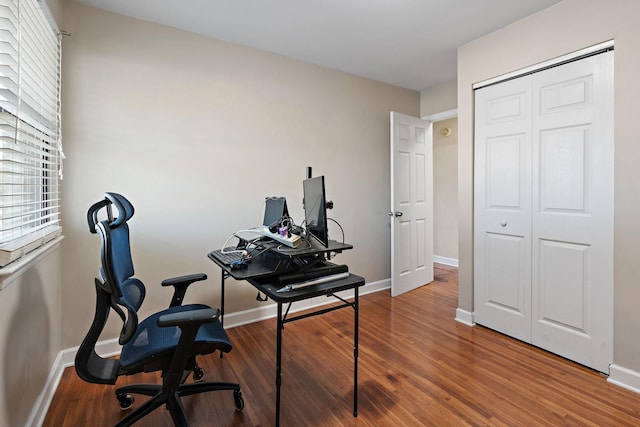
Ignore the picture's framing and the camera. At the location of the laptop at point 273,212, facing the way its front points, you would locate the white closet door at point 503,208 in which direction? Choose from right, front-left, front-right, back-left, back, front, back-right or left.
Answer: back-left

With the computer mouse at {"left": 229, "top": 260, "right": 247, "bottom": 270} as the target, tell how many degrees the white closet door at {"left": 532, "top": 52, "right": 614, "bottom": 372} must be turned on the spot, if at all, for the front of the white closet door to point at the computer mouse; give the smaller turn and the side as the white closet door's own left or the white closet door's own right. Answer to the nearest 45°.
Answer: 0° — it already faces it

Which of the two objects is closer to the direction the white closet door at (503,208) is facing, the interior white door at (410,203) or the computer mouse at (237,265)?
the computer mouse

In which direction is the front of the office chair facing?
to the viewer's right

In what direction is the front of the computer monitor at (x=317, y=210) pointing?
to the viewer's left

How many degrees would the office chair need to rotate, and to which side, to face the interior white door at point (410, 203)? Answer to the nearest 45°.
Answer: approximately 45° to its left

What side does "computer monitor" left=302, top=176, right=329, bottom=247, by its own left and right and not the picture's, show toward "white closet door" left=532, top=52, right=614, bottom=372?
back

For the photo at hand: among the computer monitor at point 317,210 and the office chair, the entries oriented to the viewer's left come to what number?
1
